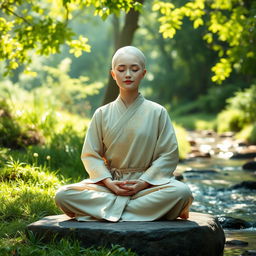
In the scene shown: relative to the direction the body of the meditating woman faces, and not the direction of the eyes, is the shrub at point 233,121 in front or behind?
behind

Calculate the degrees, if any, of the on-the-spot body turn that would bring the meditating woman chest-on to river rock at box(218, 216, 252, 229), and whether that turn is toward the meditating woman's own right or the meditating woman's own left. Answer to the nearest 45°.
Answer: approximately 135° to the meditating woman's own left

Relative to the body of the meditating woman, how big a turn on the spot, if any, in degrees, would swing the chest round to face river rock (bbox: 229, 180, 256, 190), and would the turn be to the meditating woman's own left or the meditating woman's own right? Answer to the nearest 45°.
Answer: approximately 135° to the meditating woman's own left

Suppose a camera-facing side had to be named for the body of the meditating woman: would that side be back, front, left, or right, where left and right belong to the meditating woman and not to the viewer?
front

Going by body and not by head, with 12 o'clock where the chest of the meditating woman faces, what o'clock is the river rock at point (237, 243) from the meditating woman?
The river rock is roughly at 9 o'clock from the meditating woman.

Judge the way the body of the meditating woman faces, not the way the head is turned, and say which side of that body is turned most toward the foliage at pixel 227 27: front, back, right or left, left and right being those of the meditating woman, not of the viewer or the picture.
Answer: back
